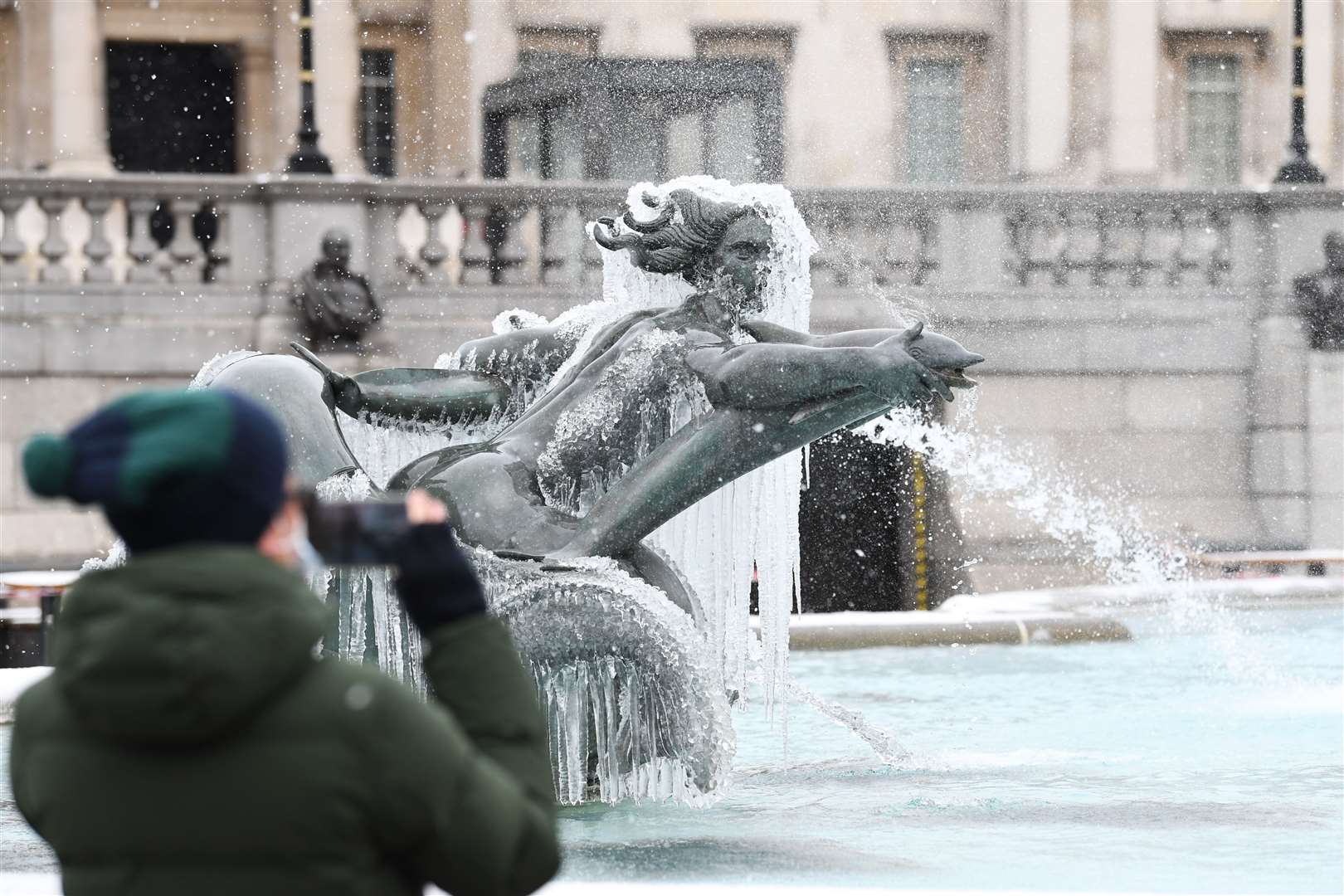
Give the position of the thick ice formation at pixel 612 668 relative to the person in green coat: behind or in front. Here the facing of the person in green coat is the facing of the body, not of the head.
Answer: in front

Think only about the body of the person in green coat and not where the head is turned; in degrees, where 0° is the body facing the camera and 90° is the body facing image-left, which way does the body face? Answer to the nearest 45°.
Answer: approximately 225°

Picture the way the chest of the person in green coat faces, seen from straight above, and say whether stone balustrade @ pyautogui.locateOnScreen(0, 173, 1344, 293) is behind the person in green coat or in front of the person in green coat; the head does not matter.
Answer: in front

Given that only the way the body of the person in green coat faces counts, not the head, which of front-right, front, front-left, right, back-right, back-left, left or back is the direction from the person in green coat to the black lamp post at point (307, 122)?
front-left

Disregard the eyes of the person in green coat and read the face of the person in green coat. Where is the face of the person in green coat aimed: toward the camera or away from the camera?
away from the camera

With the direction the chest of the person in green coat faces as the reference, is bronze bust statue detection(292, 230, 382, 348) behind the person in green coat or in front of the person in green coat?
in front

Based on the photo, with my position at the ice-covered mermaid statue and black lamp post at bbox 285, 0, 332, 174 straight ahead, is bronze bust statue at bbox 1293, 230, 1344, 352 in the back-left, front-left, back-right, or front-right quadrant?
front-right
